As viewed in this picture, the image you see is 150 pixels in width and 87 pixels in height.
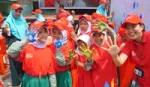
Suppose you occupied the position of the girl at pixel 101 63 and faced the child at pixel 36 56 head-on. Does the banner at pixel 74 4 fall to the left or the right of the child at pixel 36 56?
right

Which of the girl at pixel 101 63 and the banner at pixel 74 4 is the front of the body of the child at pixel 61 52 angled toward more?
the girl

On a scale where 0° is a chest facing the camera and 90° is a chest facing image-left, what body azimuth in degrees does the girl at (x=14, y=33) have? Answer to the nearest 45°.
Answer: approximately 0°

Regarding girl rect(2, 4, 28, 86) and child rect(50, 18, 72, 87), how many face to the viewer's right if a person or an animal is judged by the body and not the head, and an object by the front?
0

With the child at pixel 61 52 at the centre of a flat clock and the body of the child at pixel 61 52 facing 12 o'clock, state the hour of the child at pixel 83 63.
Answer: the child at pixel 83 63 is roughly at 10 o'clock from the child at pixel 61 52.

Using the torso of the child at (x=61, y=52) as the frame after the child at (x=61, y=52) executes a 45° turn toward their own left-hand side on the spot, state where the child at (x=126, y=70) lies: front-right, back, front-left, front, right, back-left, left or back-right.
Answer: front-left

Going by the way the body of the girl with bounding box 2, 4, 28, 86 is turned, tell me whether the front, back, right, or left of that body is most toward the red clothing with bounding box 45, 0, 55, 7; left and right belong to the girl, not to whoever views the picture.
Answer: back
